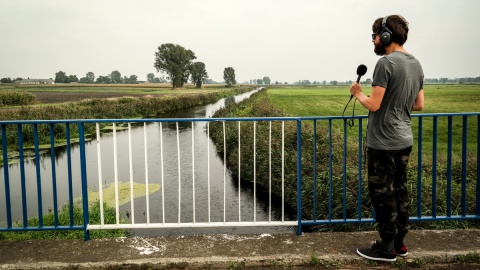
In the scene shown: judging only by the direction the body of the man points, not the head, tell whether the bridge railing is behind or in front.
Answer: in front

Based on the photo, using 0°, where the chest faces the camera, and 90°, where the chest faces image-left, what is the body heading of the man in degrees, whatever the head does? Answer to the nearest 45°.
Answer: approximately 135°

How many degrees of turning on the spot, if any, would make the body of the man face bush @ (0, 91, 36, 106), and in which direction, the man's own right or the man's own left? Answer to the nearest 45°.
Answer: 0° — they already face it
